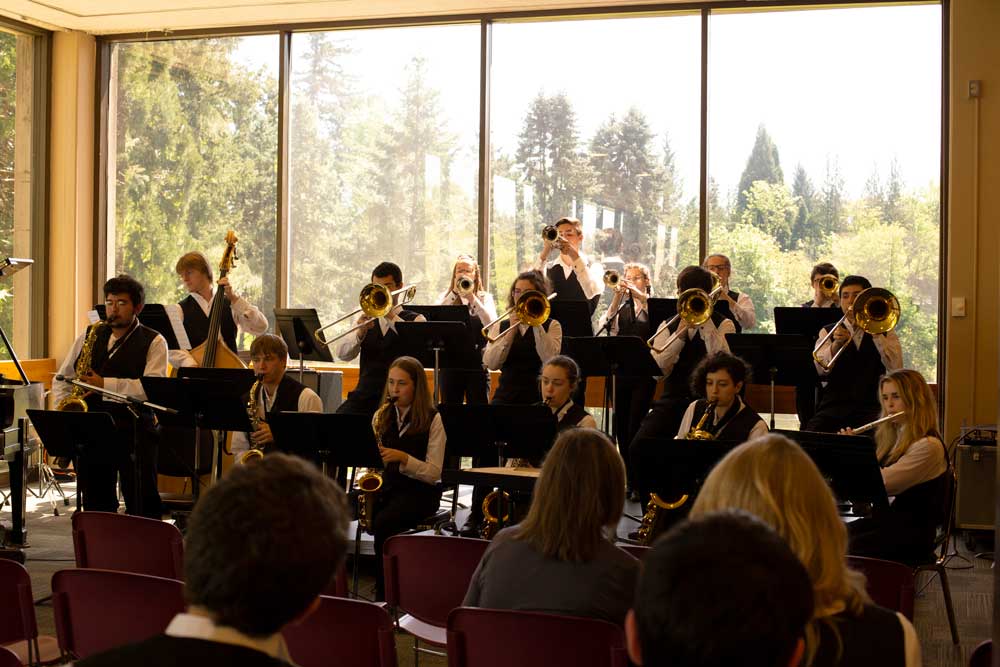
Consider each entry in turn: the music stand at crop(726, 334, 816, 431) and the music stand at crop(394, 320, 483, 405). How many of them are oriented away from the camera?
2

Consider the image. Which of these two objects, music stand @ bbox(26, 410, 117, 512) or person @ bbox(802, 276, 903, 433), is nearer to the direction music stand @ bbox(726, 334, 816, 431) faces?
the person

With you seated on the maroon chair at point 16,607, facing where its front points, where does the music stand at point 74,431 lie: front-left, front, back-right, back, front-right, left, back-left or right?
front-left

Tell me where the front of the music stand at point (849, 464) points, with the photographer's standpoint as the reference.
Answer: facing away from the viewer and to the right of the viewer

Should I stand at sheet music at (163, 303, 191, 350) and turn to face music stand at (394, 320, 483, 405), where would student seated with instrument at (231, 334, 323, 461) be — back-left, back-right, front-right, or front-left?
front-right

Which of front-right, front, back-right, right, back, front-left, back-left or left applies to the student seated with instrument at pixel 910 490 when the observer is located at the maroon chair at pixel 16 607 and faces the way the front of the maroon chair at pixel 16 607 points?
front-right

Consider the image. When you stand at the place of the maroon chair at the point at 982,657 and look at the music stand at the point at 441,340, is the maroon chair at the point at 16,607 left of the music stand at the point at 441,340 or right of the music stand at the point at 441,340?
left

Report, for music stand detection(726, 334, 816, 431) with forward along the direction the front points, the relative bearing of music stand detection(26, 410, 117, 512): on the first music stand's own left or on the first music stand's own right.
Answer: on the first music stand's own left

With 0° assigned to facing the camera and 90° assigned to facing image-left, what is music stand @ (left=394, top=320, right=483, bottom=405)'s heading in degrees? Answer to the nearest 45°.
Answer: approximately 180°

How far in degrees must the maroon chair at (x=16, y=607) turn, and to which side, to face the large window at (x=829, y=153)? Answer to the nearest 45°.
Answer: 0° — it already faces it

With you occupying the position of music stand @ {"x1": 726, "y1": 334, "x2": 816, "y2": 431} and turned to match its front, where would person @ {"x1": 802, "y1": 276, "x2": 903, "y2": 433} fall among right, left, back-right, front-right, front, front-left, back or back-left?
front-right

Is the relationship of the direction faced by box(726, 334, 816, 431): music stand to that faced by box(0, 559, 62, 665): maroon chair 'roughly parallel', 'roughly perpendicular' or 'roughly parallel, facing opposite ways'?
roughly parallel

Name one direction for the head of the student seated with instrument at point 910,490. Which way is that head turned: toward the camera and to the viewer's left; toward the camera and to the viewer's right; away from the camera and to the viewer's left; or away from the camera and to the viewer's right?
toward the camera and to the viewer's left

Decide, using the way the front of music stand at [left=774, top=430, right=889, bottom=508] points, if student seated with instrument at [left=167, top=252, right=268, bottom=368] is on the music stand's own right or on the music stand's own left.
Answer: on the music stand's own left

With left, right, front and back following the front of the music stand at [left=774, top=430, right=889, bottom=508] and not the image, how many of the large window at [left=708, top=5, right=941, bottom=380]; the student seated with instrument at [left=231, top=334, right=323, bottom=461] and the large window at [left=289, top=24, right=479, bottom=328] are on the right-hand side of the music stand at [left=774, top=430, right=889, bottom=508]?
0

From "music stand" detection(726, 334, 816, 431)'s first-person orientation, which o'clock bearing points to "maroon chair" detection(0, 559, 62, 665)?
The maroon chair is roughly at 7 o'clock from the music stand.

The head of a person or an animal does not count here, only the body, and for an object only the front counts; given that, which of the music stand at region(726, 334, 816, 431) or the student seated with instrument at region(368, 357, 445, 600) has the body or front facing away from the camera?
the music stand

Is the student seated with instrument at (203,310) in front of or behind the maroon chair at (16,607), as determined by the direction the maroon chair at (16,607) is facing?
in front

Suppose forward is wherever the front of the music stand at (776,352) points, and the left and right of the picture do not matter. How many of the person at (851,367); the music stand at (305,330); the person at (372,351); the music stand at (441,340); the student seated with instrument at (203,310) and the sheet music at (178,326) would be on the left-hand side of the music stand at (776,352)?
5

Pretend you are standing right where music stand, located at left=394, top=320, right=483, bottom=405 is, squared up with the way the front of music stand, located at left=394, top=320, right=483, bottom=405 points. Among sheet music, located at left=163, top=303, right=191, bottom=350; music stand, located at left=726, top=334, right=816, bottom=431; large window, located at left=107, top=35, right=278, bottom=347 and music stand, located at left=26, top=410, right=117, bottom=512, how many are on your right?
1

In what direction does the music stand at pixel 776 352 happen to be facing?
away from the camera

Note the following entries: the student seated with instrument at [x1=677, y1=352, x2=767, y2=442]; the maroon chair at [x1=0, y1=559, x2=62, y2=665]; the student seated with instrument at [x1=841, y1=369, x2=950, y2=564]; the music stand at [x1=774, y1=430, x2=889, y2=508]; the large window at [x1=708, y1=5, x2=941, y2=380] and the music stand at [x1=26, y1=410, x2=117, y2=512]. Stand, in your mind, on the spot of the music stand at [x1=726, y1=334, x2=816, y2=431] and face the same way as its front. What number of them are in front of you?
1
